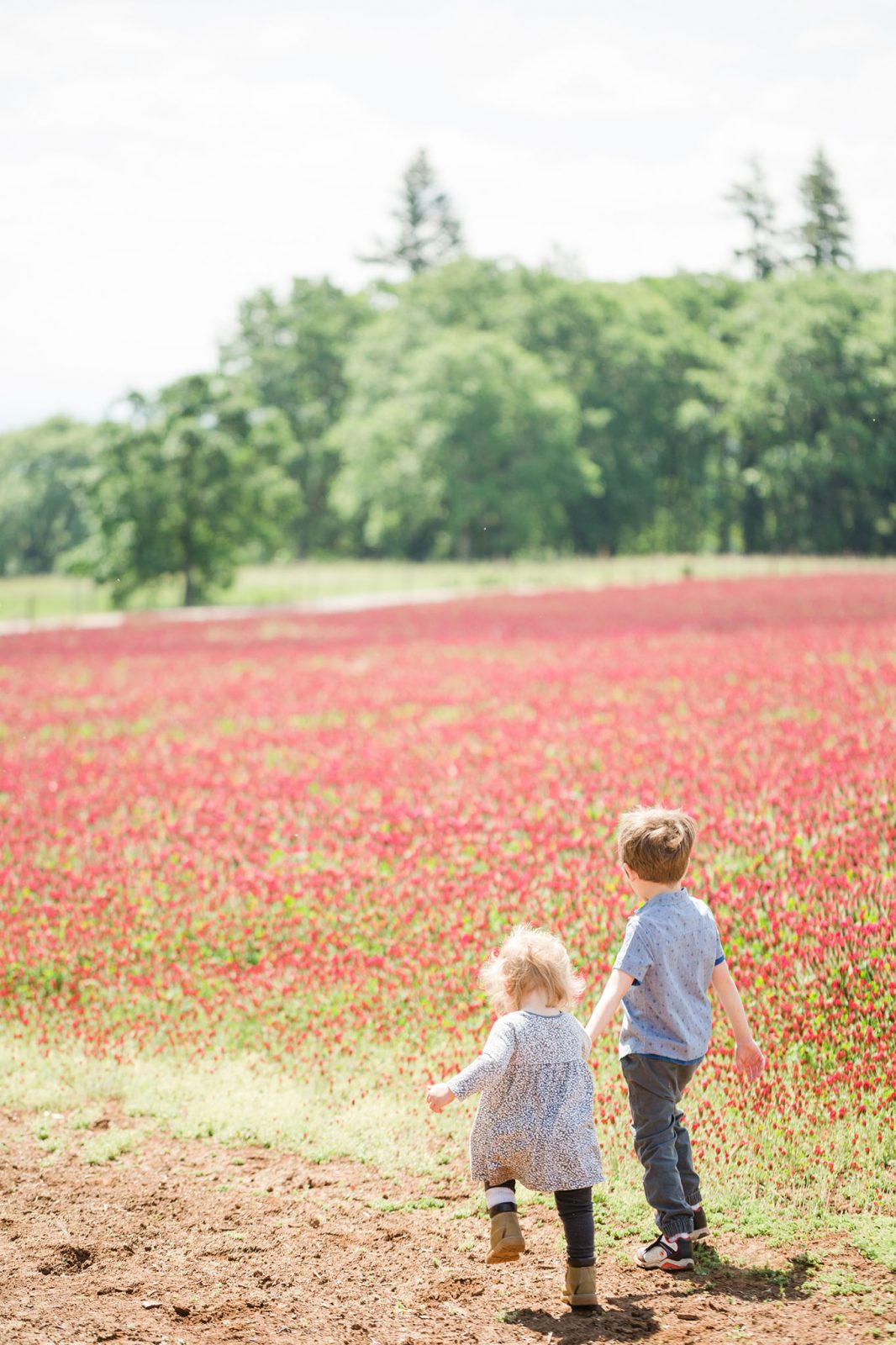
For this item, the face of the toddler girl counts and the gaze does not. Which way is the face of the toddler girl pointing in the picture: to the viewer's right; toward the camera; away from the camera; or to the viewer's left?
away from the camera

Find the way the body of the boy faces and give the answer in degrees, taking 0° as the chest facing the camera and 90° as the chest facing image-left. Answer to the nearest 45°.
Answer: approximately 135°
